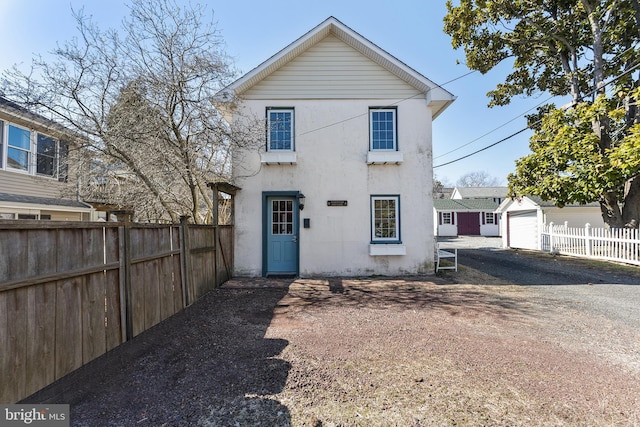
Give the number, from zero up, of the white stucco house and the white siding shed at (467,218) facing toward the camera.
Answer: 2

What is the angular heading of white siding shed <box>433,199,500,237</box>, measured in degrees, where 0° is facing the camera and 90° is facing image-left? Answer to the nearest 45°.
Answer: approximately 0°

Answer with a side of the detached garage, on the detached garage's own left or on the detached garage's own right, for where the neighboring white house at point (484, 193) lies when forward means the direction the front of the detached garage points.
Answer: on the detached garage's own right

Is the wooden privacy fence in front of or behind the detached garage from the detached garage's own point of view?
in front

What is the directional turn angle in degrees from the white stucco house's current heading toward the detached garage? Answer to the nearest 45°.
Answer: approximately 135° to its left

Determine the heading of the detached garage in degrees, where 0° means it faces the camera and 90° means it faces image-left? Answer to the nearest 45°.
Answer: approximately 45°

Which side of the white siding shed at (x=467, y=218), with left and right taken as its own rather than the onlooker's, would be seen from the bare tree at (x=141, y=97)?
front

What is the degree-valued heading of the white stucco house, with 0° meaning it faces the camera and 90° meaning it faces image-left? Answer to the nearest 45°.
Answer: approximately 0°

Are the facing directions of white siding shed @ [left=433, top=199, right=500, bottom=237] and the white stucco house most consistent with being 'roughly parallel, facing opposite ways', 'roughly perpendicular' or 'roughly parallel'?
roughly parallel

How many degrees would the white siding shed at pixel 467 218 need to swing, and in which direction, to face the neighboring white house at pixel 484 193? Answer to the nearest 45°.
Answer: approximately 180°

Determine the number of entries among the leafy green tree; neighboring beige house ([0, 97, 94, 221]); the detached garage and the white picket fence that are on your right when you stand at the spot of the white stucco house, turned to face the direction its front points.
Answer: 1

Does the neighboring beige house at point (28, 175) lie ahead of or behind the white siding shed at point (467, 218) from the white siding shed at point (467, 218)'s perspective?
ahead
